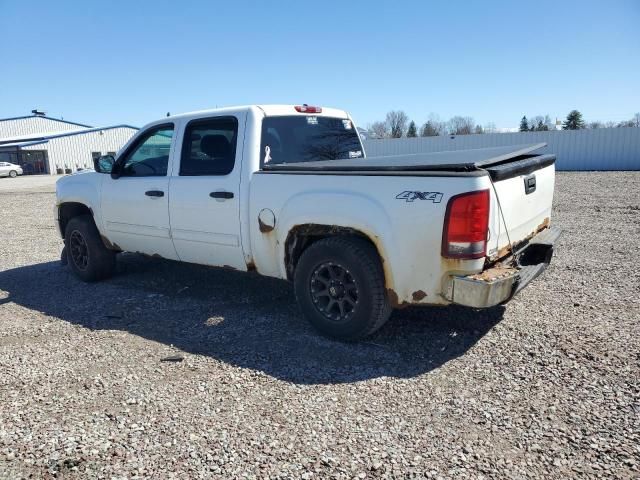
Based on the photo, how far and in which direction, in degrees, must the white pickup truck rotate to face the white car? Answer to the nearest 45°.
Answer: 0° — it already faces it

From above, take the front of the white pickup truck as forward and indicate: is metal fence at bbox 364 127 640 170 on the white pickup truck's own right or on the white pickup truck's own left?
on the white pickup truck's own right

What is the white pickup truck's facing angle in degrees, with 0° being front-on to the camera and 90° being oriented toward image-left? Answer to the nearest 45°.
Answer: approximately 135°

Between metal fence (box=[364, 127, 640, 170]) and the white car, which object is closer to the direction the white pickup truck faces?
the white car
